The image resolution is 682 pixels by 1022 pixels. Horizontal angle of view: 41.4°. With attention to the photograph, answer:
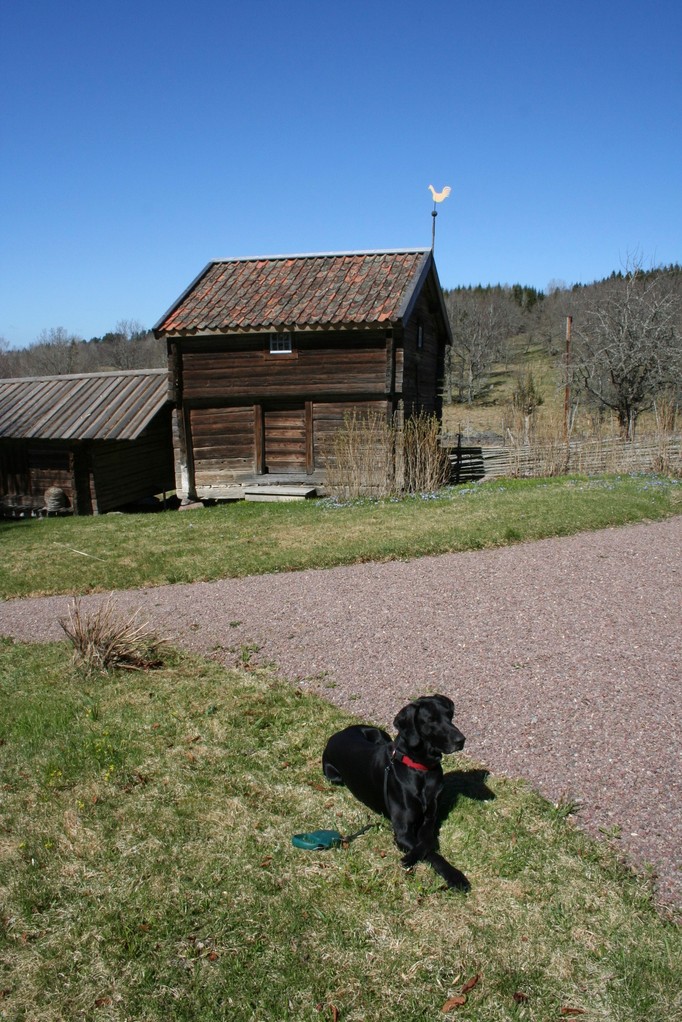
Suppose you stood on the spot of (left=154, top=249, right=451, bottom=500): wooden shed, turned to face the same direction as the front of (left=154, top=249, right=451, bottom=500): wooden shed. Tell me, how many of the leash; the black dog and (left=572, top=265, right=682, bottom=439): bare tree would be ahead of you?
2

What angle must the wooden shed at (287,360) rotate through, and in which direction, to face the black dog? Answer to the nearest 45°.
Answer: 0° — it already faces it

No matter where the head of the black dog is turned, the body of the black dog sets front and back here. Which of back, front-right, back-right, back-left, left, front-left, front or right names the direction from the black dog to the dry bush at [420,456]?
back-left

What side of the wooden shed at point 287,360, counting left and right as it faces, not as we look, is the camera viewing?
front

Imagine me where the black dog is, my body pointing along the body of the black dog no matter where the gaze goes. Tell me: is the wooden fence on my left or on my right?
on my left

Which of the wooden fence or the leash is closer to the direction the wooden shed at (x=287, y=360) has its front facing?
the leash

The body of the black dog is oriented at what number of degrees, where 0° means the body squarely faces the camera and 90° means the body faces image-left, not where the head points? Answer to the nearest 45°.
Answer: approximately 315°

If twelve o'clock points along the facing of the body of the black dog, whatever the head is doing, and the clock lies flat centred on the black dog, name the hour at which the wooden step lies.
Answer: The wooden step is roughly at 7 o'clock from the black dog.

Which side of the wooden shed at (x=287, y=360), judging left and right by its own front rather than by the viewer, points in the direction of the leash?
front

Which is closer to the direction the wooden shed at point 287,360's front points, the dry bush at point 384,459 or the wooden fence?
the dry bush

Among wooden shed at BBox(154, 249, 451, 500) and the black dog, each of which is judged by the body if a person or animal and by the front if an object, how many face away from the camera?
0

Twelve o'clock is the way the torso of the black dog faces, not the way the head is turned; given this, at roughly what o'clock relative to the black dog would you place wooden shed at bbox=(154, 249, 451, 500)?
The wooden shed is roughly at 7 o'clock from the black dog.
